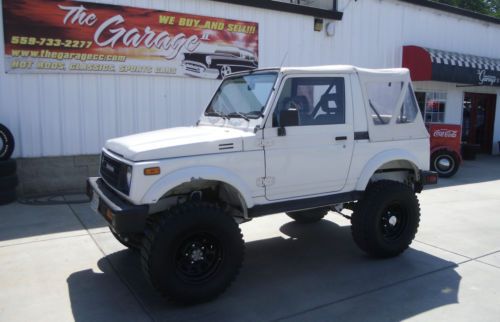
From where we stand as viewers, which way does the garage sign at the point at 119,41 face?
facing the viewer and to the right of the viewer

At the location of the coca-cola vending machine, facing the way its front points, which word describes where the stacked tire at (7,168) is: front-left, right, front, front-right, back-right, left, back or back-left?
front-right

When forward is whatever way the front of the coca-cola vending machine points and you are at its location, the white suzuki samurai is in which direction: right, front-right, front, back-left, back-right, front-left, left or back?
front

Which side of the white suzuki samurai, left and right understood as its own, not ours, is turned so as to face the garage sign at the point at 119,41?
right

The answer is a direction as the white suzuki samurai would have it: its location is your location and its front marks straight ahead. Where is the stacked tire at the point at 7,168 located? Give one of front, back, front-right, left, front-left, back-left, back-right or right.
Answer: right

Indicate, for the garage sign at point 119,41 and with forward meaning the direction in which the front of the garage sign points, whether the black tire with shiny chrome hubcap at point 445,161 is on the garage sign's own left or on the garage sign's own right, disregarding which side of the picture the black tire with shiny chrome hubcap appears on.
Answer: on the garage sign's own left

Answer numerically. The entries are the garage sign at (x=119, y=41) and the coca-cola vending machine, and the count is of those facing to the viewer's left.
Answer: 0

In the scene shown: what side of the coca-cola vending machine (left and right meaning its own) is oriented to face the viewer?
front

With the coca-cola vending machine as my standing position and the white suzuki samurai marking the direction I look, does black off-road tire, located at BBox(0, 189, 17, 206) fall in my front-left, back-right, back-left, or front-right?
front-right

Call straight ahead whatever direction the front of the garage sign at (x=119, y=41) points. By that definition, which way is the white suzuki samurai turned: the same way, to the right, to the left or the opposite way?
to the right

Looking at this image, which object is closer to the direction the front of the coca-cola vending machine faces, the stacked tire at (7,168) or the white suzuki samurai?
the white suzuki samurai

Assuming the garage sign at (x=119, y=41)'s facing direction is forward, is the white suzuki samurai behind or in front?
in front

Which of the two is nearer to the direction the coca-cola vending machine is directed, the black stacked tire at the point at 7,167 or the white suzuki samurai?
the white suzuki samurai

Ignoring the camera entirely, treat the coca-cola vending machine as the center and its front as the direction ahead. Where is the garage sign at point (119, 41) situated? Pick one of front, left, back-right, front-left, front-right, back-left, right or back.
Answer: front-right
